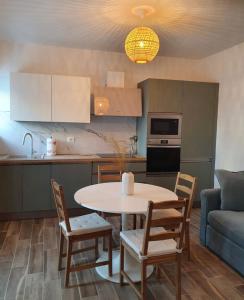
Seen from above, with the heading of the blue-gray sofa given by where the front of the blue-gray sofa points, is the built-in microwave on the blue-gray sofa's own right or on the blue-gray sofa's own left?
on the blue-gray sofa's own right

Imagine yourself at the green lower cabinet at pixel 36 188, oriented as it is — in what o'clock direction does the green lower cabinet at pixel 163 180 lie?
the green lower cabinet at pixel 163 180 is roughly at 9 o'clock from the green lower cabinet at pixel 36 188.

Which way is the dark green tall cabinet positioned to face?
toward the camera

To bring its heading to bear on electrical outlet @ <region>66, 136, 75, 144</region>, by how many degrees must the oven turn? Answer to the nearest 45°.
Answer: approximately 90° to its right

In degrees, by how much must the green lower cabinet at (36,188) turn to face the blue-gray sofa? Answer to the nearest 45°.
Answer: approximately 45° to its left

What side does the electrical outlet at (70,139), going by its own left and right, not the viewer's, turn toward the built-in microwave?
left

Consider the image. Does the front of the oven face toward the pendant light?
yes

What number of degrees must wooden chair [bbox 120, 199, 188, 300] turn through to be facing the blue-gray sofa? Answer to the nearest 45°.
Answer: approximately 90° to its right

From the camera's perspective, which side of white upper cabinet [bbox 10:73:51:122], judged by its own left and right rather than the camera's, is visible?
front

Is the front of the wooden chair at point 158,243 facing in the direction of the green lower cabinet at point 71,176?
yes

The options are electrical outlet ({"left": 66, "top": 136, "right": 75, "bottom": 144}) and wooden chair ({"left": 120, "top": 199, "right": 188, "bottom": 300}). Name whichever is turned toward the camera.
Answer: the electrical outlet

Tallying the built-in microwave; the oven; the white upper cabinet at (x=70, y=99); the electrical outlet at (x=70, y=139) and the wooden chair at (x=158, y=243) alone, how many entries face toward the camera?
4

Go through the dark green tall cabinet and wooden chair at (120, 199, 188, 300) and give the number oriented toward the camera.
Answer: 1

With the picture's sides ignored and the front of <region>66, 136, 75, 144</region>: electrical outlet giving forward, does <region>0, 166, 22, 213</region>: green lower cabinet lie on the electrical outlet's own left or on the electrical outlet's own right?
on the electrical outlet's own right

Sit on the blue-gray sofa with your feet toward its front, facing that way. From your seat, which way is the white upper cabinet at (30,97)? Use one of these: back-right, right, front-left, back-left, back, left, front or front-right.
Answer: front-right

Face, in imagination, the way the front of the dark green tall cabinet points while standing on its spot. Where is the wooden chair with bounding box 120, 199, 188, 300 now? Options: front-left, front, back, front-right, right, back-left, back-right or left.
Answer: front
